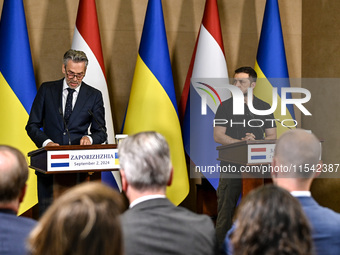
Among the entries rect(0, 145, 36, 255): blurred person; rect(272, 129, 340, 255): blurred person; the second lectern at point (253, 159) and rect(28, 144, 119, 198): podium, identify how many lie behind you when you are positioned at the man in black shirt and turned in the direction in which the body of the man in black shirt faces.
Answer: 0

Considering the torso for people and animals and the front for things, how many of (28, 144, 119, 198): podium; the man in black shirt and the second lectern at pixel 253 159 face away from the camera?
0

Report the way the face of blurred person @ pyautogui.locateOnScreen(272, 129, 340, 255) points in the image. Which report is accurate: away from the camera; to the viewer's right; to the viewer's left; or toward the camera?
away from the camera

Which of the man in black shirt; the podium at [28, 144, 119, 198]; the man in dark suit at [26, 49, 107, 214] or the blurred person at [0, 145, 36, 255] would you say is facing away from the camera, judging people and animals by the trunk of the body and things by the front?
the blurred person

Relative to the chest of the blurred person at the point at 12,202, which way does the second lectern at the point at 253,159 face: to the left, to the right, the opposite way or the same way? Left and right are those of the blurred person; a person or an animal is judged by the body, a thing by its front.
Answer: the opposite way

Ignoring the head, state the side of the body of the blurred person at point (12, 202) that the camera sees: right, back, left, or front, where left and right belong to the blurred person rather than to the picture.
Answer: back

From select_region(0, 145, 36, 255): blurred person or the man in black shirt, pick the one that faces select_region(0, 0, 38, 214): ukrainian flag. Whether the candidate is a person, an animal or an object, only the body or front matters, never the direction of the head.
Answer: the blurred person

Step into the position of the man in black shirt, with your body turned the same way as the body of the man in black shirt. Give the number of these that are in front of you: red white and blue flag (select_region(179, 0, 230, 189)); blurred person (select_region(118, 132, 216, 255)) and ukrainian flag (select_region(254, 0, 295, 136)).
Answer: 1

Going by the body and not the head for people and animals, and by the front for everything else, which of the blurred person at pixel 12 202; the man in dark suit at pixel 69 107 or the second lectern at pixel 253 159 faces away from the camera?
the blurred person

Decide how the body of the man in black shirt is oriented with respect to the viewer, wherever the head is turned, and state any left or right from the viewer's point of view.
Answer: facing the viewer

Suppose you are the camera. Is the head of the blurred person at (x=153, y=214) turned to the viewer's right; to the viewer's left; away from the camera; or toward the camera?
away from the camera

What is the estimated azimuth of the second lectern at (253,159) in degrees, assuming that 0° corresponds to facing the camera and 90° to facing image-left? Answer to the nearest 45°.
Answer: approximately 315°

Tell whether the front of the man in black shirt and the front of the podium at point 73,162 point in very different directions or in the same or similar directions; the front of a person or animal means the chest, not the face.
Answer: same or similar directions

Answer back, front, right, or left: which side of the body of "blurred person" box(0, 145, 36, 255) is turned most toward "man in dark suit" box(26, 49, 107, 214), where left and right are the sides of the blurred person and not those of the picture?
front

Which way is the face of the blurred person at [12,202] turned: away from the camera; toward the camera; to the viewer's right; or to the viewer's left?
away from the camera

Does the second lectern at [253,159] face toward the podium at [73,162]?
no

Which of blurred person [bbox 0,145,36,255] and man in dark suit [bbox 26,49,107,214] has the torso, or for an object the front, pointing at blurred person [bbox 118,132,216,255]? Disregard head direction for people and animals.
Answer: the man in dark suit

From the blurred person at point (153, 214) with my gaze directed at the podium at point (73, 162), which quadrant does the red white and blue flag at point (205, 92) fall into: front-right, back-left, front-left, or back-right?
front-right

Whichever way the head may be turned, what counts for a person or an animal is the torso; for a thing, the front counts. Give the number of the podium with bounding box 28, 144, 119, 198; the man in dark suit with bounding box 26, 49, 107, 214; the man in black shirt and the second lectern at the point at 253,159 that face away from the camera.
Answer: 0
